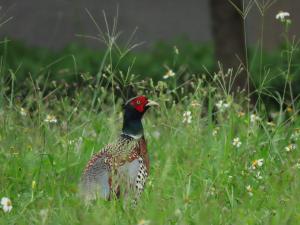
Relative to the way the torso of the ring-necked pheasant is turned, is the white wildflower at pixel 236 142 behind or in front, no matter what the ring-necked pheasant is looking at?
in front

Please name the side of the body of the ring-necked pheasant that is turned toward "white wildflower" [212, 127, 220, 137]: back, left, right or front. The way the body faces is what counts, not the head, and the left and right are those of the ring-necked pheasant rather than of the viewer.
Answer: front

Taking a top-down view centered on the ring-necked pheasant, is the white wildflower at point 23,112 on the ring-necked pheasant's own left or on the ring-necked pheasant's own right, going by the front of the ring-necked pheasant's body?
on the ring-necked pheasant's own left

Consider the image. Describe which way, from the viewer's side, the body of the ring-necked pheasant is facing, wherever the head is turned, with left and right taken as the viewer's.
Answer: facing away from the viewer and to the right of the viewer

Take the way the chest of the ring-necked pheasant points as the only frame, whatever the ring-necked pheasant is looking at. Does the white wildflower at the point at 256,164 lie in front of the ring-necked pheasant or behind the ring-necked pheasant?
in front

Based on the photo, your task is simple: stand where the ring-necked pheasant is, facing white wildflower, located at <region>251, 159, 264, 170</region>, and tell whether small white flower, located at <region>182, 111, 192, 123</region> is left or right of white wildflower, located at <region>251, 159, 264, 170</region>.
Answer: left
